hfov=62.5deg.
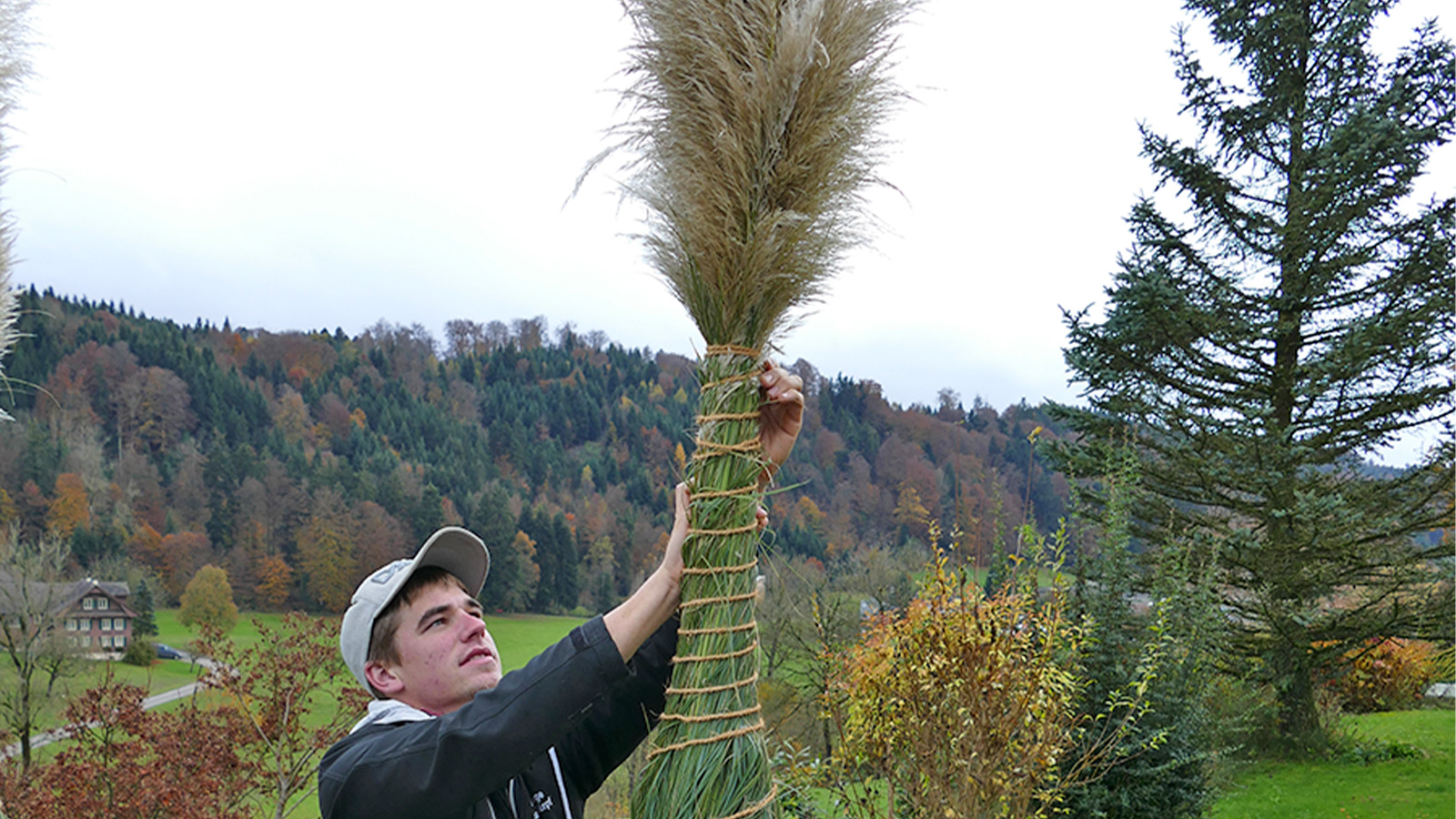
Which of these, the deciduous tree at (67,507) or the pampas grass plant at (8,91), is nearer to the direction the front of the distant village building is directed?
the pampas grass plant

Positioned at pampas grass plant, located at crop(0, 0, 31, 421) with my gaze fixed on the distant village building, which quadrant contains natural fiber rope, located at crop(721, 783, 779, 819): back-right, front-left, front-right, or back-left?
back-right

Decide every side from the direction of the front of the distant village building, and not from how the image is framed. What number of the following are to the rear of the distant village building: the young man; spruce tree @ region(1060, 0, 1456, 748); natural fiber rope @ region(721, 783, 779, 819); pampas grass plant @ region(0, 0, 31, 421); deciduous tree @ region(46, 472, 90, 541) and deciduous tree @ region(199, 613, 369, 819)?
1

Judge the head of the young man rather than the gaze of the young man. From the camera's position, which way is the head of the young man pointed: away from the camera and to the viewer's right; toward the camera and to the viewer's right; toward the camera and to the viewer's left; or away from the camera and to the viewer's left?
toward the camera and to the viewer's right

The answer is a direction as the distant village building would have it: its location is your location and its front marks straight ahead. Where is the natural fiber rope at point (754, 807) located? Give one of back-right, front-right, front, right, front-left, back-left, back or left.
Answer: front

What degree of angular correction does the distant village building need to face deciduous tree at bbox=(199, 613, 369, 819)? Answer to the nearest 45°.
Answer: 0° — it already faces it

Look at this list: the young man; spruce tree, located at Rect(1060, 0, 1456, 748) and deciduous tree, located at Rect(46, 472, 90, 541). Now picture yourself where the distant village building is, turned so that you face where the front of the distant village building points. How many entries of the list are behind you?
1

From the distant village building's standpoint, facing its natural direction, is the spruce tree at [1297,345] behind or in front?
in front

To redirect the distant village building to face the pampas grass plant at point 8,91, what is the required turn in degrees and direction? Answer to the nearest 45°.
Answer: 0° — it already faces it

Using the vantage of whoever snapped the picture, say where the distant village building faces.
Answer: facing the viewer

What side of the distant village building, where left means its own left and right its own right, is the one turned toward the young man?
front

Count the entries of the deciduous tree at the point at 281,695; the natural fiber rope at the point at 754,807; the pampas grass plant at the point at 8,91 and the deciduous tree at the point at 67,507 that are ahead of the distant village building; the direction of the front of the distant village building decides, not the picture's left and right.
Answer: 3
